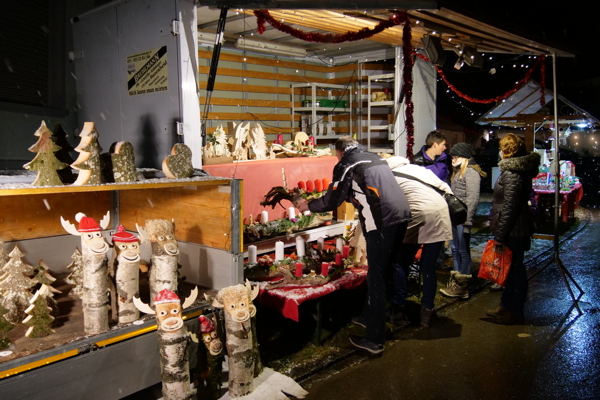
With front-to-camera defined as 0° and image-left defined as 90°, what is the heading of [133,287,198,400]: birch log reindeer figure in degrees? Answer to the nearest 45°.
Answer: approximately 0°

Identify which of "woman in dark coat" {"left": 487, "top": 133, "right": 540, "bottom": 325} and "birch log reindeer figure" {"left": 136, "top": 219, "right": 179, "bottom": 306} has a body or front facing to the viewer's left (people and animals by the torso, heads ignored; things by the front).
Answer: the woman in dark coat

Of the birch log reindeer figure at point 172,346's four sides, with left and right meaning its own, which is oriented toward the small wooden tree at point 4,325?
right

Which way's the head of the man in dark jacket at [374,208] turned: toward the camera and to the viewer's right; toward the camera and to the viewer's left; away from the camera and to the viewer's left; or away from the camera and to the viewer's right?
away from the camera and to the viewer's left

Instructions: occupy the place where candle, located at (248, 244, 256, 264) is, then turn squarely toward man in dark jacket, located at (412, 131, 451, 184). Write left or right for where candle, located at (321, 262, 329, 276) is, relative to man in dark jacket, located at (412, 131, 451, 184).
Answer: right

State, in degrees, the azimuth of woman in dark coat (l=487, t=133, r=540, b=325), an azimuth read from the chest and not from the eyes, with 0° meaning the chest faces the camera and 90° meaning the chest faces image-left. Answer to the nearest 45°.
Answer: approximately 90°

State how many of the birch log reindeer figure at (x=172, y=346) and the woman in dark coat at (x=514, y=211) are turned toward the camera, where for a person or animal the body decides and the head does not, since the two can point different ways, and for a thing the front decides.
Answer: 1

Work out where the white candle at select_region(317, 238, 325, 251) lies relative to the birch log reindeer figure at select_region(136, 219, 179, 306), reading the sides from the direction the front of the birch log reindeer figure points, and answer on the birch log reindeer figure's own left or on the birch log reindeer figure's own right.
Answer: on the birch log reindeer figure's own left

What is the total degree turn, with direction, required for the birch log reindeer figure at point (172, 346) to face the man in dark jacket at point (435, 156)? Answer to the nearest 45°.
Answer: approximately 135° to its left
